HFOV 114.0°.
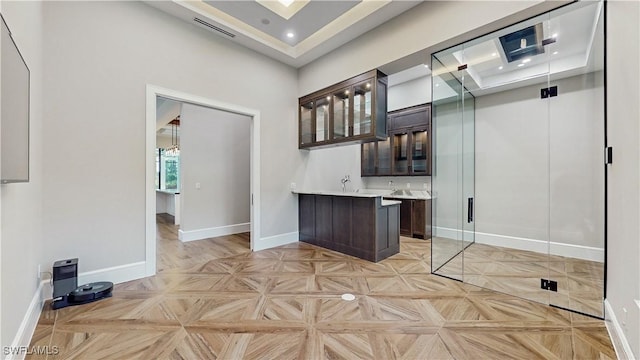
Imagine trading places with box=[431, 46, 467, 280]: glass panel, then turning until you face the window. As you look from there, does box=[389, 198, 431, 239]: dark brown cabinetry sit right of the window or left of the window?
right

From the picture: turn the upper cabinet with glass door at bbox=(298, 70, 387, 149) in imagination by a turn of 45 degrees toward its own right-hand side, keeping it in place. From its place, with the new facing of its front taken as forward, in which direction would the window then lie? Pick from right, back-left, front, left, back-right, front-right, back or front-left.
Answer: front-right

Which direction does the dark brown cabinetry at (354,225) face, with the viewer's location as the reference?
facing the viewer and to the left of the viewer

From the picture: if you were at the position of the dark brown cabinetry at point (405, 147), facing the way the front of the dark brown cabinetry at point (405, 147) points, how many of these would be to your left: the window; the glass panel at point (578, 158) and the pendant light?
1

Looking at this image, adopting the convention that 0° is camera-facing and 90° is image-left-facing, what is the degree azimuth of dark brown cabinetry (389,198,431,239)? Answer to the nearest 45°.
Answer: approximately 45°

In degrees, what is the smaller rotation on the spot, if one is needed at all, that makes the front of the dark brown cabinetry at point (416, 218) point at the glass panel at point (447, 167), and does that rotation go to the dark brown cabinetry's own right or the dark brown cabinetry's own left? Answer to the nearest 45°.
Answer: approximately 45° to the dark brown cabinetry's own left

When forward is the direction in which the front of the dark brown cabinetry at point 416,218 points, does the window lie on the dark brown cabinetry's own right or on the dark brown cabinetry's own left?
on the dark brown cabinetry's own right

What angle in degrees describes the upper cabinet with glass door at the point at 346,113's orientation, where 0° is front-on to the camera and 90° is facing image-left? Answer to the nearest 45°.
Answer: approximately 45°

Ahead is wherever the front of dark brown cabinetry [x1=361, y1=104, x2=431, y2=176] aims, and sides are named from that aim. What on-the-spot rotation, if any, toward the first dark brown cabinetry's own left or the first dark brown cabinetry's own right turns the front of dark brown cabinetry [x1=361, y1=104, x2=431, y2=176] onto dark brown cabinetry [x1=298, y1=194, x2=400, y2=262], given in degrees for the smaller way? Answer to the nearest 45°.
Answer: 0° — it already faces it
